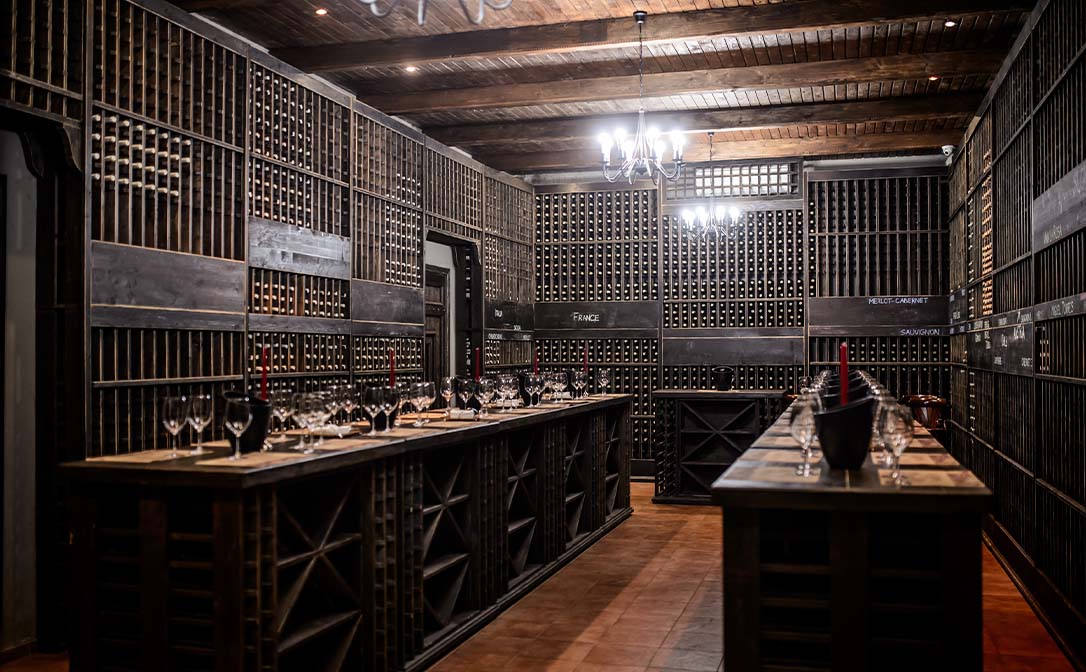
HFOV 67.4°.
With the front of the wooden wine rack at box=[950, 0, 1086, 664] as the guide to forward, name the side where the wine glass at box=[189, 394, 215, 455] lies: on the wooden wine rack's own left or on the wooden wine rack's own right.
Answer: on the wooden wine rack's own left

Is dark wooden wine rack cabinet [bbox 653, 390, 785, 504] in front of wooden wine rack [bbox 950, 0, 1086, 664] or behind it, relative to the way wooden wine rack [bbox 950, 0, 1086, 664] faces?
in front

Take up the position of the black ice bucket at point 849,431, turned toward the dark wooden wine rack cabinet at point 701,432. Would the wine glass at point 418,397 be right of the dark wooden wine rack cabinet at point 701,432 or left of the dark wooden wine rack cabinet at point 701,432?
left

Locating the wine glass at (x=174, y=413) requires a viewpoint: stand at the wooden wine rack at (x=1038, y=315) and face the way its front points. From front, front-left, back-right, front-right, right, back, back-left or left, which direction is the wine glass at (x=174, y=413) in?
front-left

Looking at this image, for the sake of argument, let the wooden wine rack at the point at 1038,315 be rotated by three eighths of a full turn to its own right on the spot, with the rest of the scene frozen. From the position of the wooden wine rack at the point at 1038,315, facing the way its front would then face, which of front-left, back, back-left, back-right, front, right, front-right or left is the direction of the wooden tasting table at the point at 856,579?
back-right

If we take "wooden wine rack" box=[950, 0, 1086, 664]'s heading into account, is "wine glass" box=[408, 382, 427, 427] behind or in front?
in front

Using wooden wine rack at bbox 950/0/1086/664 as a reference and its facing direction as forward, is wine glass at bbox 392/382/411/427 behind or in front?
in front

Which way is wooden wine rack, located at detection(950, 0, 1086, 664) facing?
to the viewer's left
